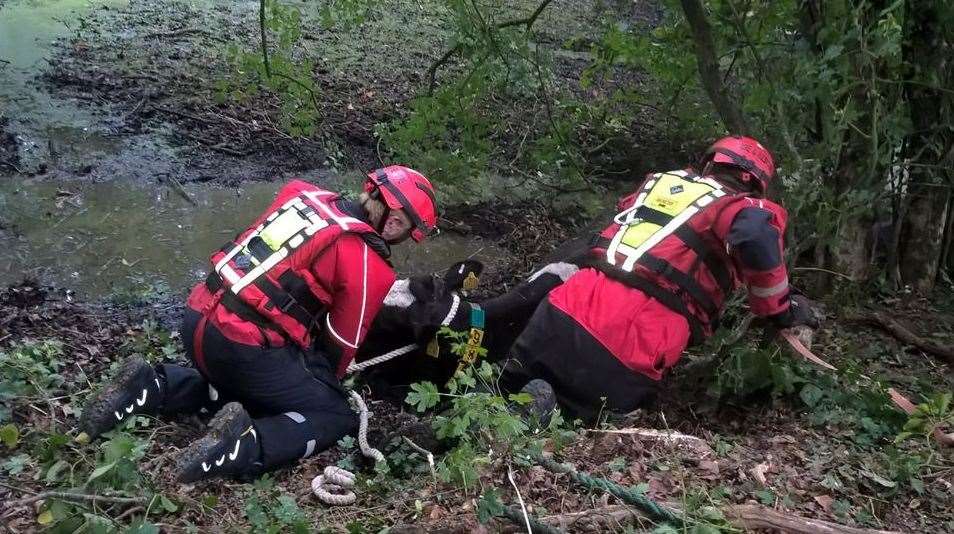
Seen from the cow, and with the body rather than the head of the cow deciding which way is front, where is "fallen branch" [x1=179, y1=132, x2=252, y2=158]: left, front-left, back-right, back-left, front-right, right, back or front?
front-right

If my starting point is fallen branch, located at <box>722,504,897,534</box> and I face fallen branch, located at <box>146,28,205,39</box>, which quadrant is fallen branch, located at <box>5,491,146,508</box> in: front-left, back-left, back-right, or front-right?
front-left

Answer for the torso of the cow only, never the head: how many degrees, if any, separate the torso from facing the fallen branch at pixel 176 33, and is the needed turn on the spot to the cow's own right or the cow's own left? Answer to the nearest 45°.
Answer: approximately 45° to the cow's own right

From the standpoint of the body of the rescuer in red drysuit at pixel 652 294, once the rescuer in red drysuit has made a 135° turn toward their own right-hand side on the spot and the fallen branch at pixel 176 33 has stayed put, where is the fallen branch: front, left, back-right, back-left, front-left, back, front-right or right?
back-right

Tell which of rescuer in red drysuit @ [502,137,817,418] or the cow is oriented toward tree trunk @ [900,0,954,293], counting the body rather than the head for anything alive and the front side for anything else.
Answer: the rescuer in red drysuit

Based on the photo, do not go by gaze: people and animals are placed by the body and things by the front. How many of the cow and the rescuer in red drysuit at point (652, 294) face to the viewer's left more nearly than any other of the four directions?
1

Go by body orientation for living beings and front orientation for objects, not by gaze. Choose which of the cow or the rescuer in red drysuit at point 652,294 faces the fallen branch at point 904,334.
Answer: the rescuer in red drysuit

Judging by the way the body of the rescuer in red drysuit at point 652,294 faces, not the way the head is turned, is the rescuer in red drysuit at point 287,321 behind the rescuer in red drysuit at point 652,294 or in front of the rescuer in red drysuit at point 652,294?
behind

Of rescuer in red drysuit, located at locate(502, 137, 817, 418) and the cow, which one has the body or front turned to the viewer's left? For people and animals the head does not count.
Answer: the cow

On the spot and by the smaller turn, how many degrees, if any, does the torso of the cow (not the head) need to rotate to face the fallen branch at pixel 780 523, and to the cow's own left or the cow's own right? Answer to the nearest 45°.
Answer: approximately 135° to the cow's own left

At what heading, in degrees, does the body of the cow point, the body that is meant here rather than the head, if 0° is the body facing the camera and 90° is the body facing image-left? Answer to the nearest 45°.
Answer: approximately 90°

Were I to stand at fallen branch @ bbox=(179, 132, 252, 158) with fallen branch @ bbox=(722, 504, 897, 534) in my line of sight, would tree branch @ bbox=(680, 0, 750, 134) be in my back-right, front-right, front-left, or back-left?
front-left

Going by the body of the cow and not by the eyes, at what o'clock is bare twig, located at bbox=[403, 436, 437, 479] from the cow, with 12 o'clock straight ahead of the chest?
The bare twig is roughly at 9 o'clock from the cow.

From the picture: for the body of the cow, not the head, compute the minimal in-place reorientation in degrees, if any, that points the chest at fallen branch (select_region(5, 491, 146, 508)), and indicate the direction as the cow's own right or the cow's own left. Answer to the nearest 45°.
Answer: approximately 45° to the cow's own left

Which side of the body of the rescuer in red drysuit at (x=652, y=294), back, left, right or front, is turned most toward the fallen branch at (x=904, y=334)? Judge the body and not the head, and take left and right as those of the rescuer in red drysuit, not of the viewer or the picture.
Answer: front

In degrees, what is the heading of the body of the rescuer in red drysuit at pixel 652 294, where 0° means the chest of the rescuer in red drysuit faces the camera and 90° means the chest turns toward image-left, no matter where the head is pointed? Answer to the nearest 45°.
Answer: approximately 225°
